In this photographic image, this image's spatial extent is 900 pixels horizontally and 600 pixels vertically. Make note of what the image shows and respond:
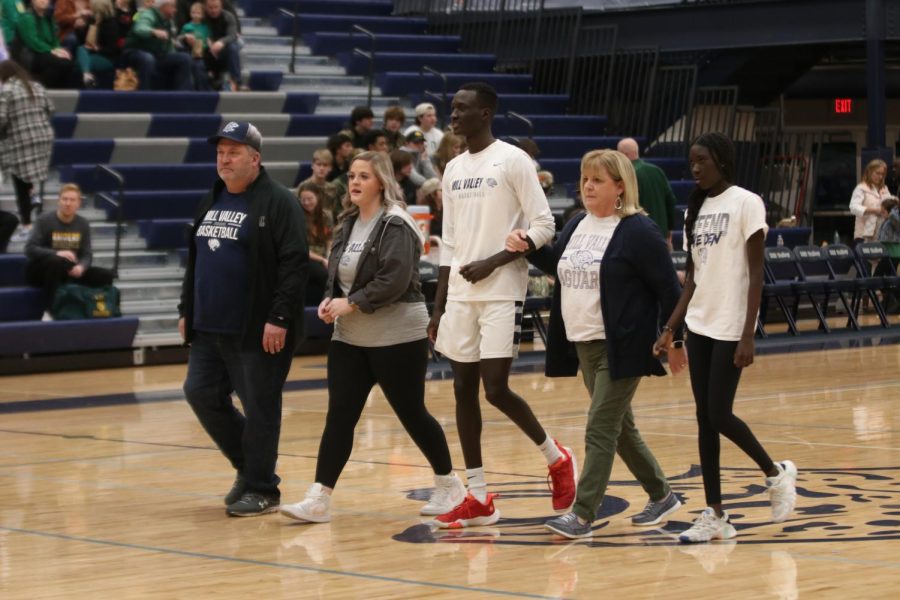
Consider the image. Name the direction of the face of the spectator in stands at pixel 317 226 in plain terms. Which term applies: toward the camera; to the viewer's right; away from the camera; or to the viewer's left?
toward the camera

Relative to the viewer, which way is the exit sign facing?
toward the camera

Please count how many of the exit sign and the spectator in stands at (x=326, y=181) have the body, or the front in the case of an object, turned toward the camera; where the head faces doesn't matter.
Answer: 2

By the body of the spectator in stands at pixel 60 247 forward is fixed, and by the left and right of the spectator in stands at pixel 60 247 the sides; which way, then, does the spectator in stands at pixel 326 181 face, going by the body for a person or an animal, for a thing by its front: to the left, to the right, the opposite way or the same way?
the same way

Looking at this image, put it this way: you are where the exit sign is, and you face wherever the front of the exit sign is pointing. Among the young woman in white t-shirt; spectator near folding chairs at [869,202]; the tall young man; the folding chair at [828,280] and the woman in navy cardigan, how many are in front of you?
5

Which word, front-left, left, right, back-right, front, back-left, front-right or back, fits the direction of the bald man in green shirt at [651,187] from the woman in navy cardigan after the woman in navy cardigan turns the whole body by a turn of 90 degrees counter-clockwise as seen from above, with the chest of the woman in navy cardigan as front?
back-left

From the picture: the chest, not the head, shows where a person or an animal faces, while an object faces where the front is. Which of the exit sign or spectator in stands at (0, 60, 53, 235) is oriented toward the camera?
the exit sign

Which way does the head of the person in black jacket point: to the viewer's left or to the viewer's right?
to the viewer's left

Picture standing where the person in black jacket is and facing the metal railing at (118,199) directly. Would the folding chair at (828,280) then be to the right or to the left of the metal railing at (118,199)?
right

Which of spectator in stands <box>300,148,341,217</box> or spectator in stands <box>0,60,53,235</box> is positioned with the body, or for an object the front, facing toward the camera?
spectator in stands <box>300,148,341,217</box>

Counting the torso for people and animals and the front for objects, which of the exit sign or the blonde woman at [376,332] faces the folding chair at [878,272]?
the exit sign

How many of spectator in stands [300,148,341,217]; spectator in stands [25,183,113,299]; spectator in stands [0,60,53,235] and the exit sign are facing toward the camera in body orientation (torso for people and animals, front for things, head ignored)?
3

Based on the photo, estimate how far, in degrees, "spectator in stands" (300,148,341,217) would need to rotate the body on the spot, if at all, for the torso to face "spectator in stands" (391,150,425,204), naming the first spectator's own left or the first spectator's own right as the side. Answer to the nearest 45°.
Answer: approximately 45° to the first spectator's own left

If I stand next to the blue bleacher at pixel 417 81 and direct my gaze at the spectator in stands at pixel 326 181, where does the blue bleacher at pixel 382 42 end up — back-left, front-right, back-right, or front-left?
back-right

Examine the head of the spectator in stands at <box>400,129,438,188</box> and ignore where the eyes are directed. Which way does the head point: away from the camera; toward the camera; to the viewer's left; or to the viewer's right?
toward the camera

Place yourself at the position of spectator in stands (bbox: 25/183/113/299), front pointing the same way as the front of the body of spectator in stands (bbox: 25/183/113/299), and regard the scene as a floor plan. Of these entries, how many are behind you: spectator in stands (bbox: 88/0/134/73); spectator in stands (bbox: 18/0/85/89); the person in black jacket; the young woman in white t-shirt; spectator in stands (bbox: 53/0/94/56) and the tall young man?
3

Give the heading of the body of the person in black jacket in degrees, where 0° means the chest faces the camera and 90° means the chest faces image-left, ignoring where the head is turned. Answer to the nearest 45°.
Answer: approximately 45°

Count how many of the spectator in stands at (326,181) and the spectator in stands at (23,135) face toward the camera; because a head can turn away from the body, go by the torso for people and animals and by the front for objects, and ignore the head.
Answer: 1
